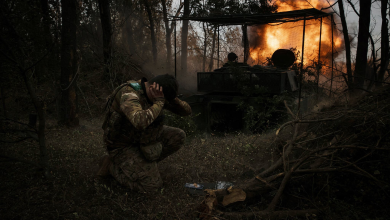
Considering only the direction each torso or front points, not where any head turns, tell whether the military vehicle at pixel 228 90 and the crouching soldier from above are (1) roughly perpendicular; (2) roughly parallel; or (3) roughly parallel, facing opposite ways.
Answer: roughly perpendicular

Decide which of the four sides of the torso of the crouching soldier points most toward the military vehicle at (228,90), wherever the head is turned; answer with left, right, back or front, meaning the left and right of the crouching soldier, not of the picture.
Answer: left
